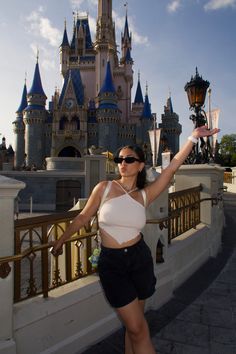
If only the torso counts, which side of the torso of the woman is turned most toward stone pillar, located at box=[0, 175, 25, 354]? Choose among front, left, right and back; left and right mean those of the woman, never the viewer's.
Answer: right

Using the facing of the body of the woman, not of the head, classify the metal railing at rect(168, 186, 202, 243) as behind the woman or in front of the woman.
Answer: behind

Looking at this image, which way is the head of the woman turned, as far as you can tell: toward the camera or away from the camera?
toward the camera

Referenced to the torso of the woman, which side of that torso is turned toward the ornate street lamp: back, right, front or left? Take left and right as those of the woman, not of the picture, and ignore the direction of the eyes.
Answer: back

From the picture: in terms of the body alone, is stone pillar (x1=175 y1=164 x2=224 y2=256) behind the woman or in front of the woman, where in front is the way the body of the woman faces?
behind

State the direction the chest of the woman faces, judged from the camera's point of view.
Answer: toward the camera

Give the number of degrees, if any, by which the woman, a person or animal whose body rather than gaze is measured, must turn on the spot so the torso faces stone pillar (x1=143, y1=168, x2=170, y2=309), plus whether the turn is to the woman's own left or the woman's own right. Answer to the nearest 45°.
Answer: approximately 180°
